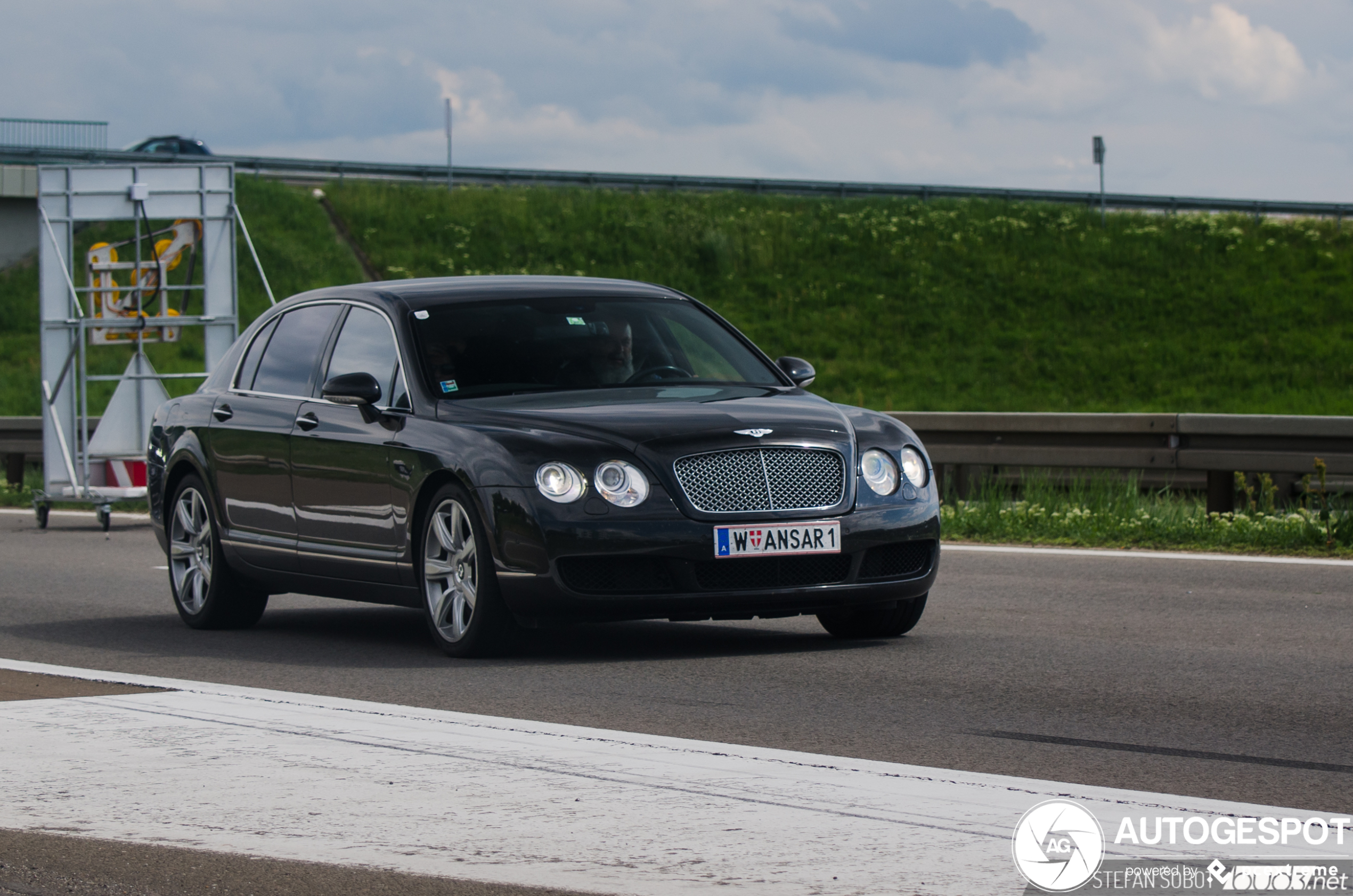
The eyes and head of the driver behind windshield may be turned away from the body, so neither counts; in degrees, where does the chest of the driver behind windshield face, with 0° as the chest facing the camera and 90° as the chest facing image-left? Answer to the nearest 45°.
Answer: approximately 315°

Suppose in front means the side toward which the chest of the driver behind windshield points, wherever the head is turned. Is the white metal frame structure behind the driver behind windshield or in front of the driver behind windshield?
behind

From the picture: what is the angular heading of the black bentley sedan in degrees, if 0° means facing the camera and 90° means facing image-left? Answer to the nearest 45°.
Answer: approximately 315°

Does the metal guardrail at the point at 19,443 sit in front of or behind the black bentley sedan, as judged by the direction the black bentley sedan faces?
behind

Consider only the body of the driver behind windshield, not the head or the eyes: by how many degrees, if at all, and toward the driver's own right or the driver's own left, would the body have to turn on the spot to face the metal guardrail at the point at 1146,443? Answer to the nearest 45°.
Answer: approximately 90° to the driver's own left
